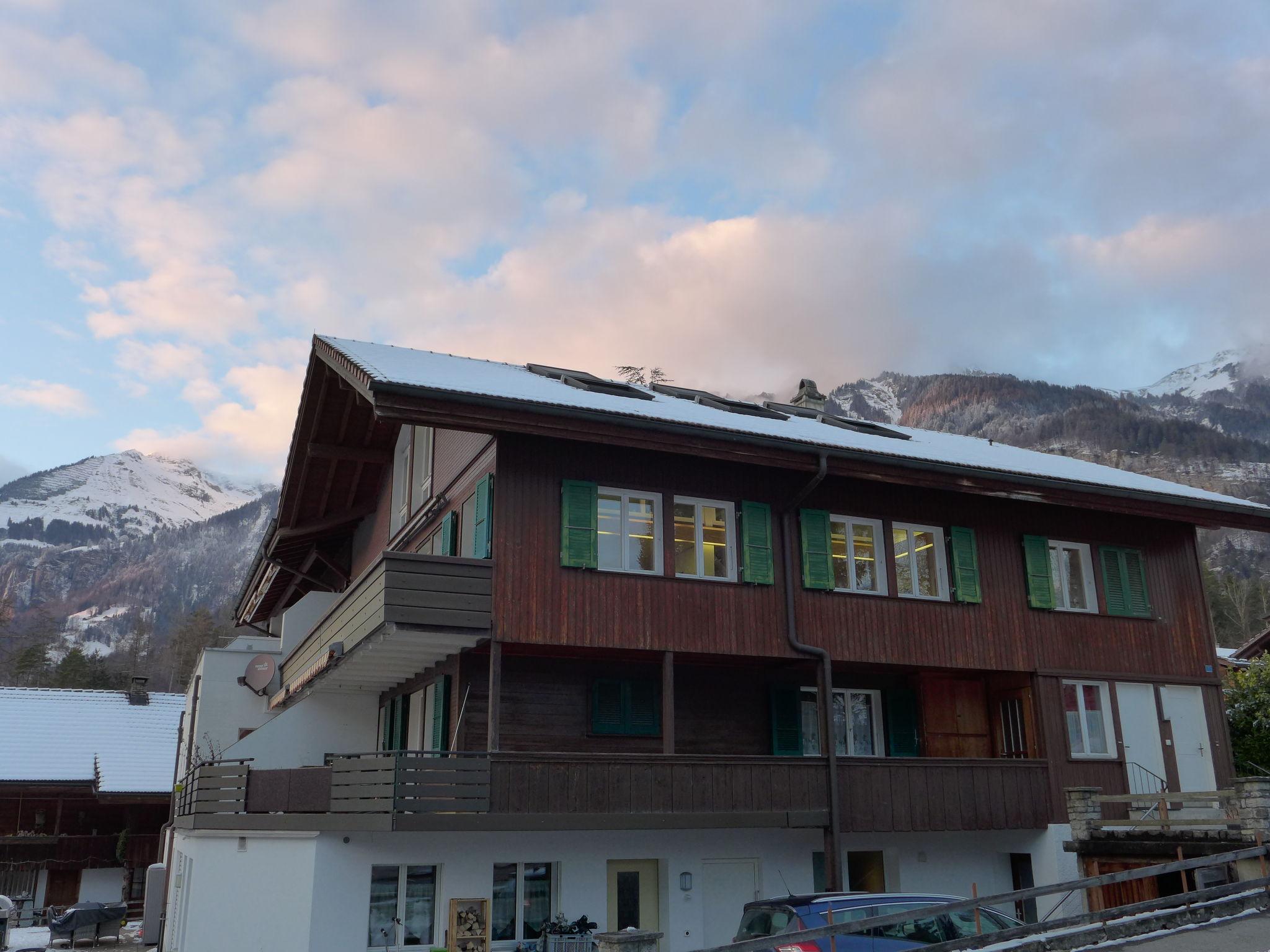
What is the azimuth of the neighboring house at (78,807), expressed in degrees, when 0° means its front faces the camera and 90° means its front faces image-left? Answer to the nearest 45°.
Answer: approximately 0°

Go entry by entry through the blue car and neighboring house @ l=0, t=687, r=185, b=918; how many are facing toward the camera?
1

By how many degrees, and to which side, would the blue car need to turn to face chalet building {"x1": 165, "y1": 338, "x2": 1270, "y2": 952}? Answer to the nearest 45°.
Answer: approximately 90° to its left

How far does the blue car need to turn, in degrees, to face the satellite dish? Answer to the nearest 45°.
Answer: approximately 90° to its left

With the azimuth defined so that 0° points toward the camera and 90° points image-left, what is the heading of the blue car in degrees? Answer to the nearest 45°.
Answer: approximately 225°

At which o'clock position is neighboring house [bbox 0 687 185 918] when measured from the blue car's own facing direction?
The neighboring house is roughly at 9 o'clock from the blue car.

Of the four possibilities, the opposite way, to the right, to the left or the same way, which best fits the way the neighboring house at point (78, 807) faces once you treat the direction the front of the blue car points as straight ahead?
to the right
